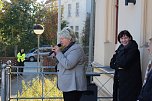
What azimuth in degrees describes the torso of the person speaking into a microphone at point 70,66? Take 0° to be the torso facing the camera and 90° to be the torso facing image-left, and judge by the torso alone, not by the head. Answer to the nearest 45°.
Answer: approximately 90°

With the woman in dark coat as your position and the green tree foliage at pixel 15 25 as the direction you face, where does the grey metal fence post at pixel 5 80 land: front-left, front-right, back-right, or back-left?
front-left

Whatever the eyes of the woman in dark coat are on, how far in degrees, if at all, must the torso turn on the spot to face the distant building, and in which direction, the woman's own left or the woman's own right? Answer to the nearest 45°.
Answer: approximately 135° to the woman's own right

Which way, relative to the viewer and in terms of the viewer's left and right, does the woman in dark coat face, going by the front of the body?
facing the viewer and to the left of the viewer

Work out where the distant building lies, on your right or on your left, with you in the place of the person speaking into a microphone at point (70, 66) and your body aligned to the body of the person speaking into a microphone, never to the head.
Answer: on your right

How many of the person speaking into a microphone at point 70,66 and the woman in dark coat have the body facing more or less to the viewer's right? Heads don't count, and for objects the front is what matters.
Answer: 0

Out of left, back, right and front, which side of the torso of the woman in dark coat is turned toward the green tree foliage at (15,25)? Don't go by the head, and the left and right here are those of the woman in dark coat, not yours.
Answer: right

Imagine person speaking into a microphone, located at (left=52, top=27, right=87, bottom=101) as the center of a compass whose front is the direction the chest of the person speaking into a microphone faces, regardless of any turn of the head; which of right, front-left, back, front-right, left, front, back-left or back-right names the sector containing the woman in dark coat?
back

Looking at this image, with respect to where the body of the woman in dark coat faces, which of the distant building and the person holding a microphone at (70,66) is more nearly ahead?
the person holding a microphone

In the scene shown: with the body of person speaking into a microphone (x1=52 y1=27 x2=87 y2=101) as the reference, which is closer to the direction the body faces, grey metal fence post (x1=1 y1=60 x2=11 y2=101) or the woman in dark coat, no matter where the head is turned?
the grey metal fence post
